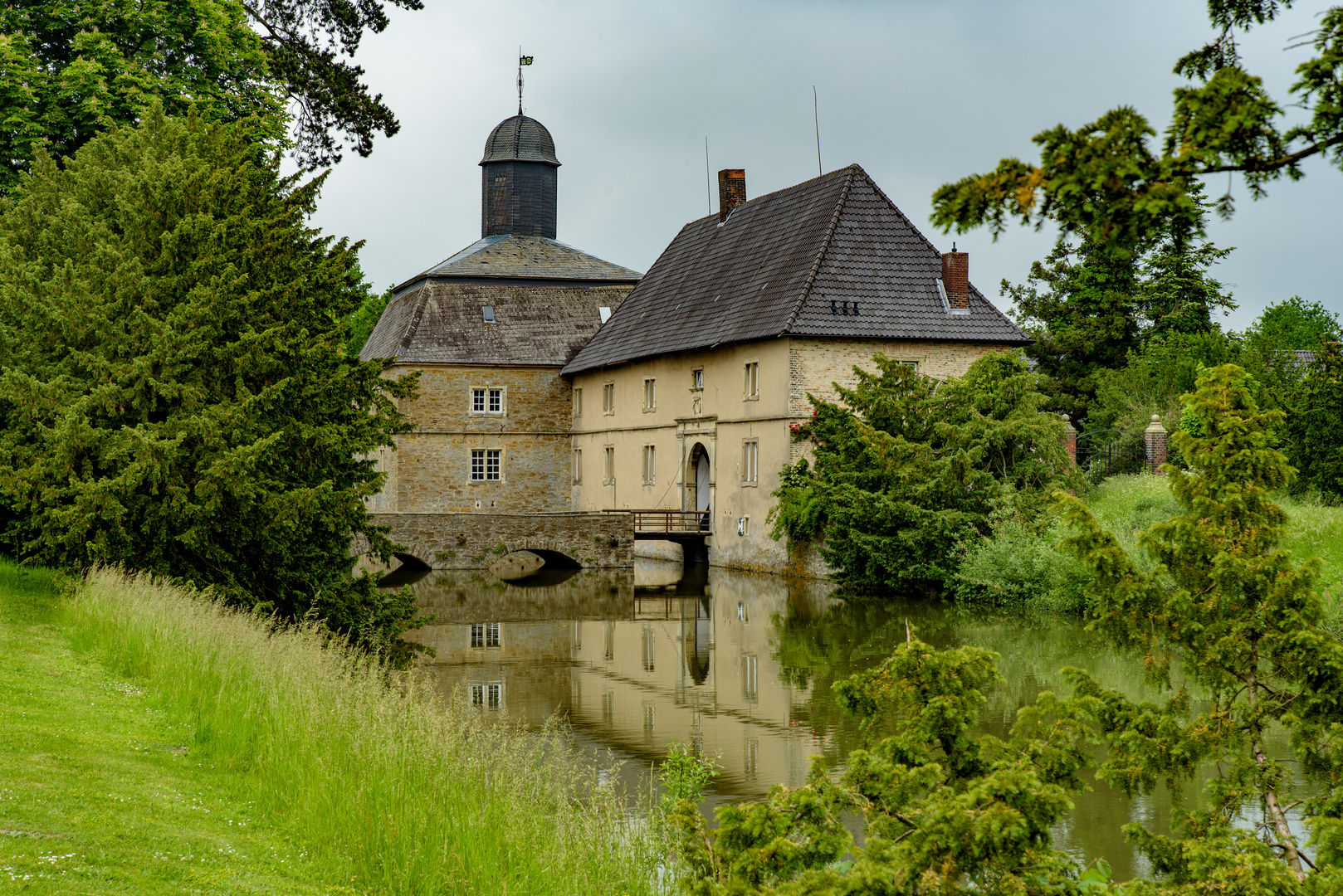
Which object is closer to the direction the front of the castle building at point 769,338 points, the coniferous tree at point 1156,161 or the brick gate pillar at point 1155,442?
the coniferous tree

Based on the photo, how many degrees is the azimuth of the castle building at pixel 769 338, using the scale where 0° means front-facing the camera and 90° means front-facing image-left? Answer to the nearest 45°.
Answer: approximately 45°

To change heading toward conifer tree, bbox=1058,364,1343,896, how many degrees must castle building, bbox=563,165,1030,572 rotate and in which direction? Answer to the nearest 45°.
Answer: approximately 45° to its left

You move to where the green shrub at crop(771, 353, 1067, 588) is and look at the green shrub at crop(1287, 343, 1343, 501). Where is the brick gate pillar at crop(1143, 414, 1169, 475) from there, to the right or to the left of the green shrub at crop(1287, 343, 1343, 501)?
left

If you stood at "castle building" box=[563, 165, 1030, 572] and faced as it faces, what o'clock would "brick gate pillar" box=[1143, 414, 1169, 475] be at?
The brick gate pillar is roughly at 8 o'clock from the castle building.

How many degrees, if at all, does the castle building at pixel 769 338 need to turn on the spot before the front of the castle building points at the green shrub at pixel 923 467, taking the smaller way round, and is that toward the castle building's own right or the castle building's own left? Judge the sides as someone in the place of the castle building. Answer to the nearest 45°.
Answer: approximately 90° to the castle building's own left

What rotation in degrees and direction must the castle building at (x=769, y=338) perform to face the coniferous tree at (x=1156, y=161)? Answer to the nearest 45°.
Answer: approximately 45° to its left

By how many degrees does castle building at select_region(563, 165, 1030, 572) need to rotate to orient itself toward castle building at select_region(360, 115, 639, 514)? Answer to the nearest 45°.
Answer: approximately 90° to its right

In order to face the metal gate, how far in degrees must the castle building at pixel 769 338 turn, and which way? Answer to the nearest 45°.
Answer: approximately 135° to its left
